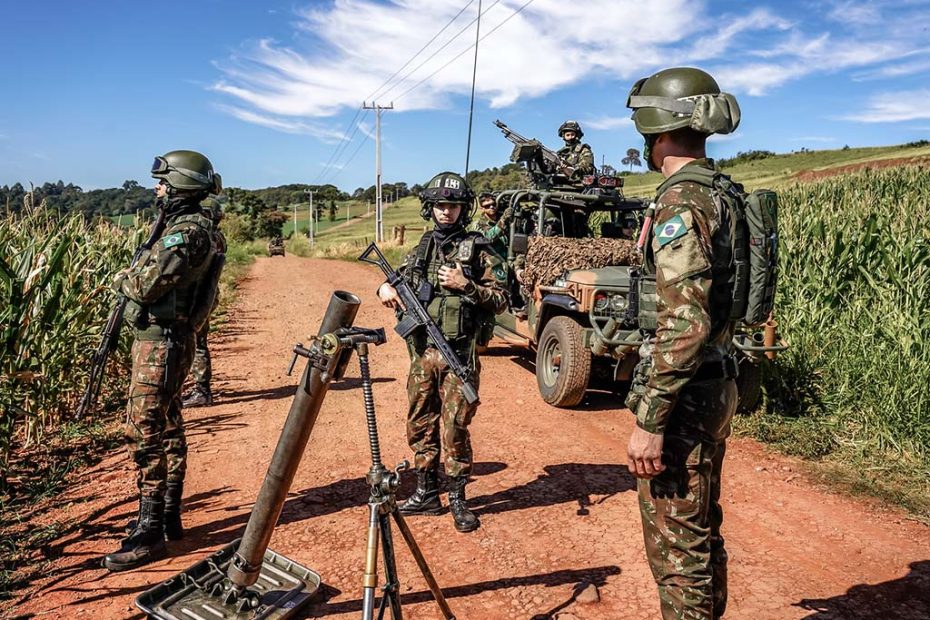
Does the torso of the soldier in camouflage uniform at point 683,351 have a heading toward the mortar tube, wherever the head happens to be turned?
yes

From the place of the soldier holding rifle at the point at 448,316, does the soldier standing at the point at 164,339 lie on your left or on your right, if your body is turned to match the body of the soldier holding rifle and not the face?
on your right

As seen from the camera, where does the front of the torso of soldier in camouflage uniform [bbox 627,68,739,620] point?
to the viewer's left

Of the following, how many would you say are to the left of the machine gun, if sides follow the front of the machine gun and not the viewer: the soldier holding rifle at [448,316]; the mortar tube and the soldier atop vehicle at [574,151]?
2

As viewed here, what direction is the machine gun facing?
to the viewer's left
